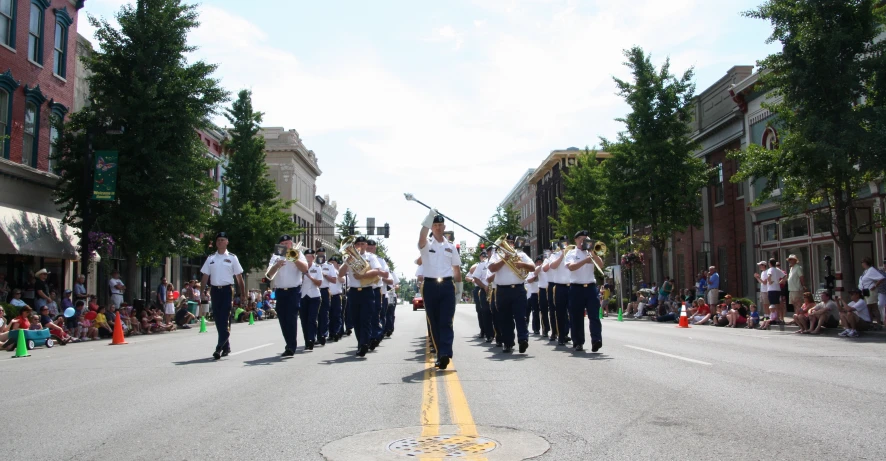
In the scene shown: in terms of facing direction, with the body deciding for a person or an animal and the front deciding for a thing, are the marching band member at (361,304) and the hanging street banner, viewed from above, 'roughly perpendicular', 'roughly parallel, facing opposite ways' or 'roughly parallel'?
roughly parallel

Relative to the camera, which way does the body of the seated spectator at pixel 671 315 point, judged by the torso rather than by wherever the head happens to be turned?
to the viewer's left

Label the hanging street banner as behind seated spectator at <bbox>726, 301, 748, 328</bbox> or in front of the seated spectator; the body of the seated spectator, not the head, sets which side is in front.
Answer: in front

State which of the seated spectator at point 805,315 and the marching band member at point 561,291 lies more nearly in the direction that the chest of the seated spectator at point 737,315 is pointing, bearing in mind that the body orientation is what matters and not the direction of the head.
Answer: the marching band member

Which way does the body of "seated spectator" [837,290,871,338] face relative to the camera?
to the viewer's left

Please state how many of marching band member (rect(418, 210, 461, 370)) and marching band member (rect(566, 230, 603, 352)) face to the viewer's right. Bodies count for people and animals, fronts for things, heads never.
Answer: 0

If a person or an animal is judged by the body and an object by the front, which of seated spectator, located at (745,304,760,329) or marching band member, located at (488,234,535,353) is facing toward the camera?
the marching band member

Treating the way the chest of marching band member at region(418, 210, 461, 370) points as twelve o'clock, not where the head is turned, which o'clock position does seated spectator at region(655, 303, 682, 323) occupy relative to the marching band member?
The seated spectator is roughly at 7 o'clock from the marching band member.

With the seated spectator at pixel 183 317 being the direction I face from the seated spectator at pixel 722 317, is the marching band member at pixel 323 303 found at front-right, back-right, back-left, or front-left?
front-left

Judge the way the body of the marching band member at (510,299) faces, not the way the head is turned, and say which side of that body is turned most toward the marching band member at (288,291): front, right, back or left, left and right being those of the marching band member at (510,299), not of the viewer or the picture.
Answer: right

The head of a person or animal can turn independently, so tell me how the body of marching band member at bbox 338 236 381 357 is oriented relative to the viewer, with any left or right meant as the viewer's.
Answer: facing the viewer

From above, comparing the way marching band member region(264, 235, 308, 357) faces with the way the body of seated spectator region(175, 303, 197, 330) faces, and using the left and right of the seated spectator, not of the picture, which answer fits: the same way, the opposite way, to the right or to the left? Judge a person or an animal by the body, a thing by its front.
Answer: to the right

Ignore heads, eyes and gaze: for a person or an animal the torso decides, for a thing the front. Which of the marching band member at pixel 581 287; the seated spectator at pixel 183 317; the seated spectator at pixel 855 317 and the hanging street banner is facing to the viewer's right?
the seated spectator at pixel 183 317

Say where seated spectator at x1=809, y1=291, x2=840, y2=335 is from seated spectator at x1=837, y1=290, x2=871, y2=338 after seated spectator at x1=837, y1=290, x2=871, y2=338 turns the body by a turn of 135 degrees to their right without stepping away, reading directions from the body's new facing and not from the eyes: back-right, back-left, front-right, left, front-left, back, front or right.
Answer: left

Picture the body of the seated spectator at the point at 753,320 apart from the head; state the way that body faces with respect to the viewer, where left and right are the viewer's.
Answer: facing to the left of the viewer

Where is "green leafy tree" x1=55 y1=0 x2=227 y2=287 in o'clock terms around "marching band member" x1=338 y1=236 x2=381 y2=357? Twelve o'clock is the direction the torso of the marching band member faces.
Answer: The green leafy tree is roughly at 5 o'clock from the marching band member.

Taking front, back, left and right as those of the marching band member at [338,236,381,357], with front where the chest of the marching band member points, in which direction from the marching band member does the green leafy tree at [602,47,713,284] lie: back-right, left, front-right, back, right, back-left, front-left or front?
back-left

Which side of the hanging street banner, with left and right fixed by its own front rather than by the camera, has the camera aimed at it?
front
